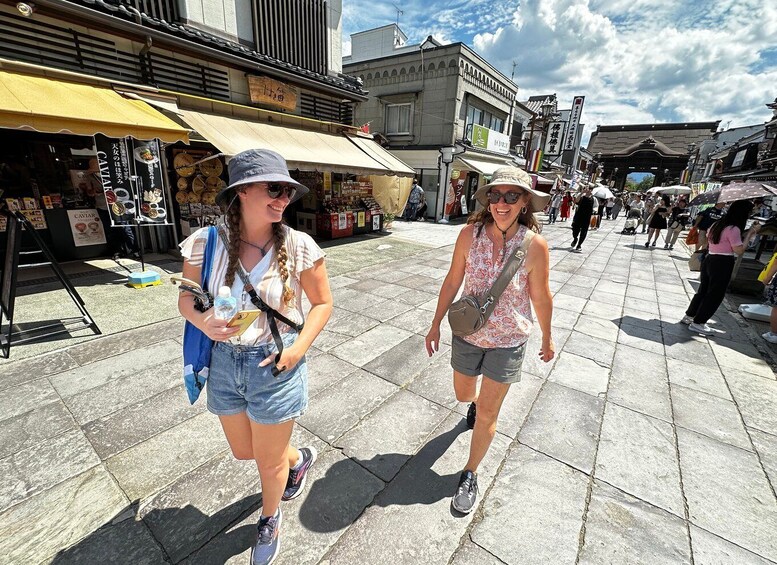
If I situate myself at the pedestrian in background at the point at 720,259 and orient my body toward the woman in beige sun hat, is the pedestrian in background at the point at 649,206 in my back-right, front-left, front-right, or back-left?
back-right

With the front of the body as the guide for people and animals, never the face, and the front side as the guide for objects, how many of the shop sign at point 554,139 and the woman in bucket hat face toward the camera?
2

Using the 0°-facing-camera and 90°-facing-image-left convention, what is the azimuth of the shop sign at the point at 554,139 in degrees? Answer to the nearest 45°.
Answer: approximately 0°
